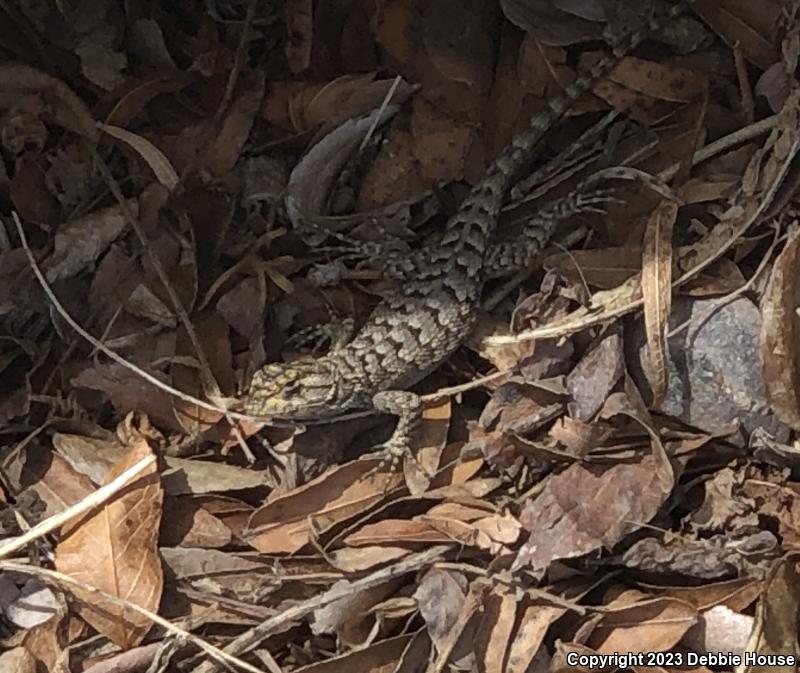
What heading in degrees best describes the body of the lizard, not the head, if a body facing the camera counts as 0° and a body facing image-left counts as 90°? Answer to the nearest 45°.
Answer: approximately 45°

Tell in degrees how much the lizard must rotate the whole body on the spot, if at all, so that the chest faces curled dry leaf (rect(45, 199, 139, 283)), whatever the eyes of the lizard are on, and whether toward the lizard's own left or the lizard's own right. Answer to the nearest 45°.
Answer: approximately 45° to the lizard's own right

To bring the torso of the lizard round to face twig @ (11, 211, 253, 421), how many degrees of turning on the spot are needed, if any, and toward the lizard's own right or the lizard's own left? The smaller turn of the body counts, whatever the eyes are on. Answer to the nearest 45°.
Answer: approximately 45° to the lizard's own right

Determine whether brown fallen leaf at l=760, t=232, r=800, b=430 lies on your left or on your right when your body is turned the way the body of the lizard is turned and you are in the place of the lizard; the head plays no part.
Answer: on your left

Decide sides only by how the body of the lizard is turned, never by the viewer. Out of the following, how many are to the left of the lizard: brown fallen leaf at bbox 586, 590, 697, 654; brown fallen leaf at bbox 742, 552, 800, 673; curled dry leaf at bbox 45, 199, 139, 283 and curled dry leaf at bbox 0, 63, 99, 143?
2

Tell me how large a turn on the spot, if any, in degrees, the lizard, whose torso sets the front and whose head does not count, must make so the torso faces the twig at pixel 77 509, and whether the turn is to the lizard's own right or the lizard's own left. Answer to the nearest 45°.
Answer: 0° — it already faces it

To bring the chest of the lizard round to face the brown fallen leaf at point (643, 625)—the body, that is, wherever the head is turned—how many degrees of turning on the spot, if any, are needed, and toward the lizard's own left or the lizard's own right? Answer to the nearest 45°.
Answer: approximately 90° to the lizard's own left

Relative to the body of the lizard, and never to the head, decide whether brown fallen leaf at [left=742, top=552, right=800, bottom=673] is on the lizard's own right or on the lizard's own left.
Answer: on the lizard's own left
